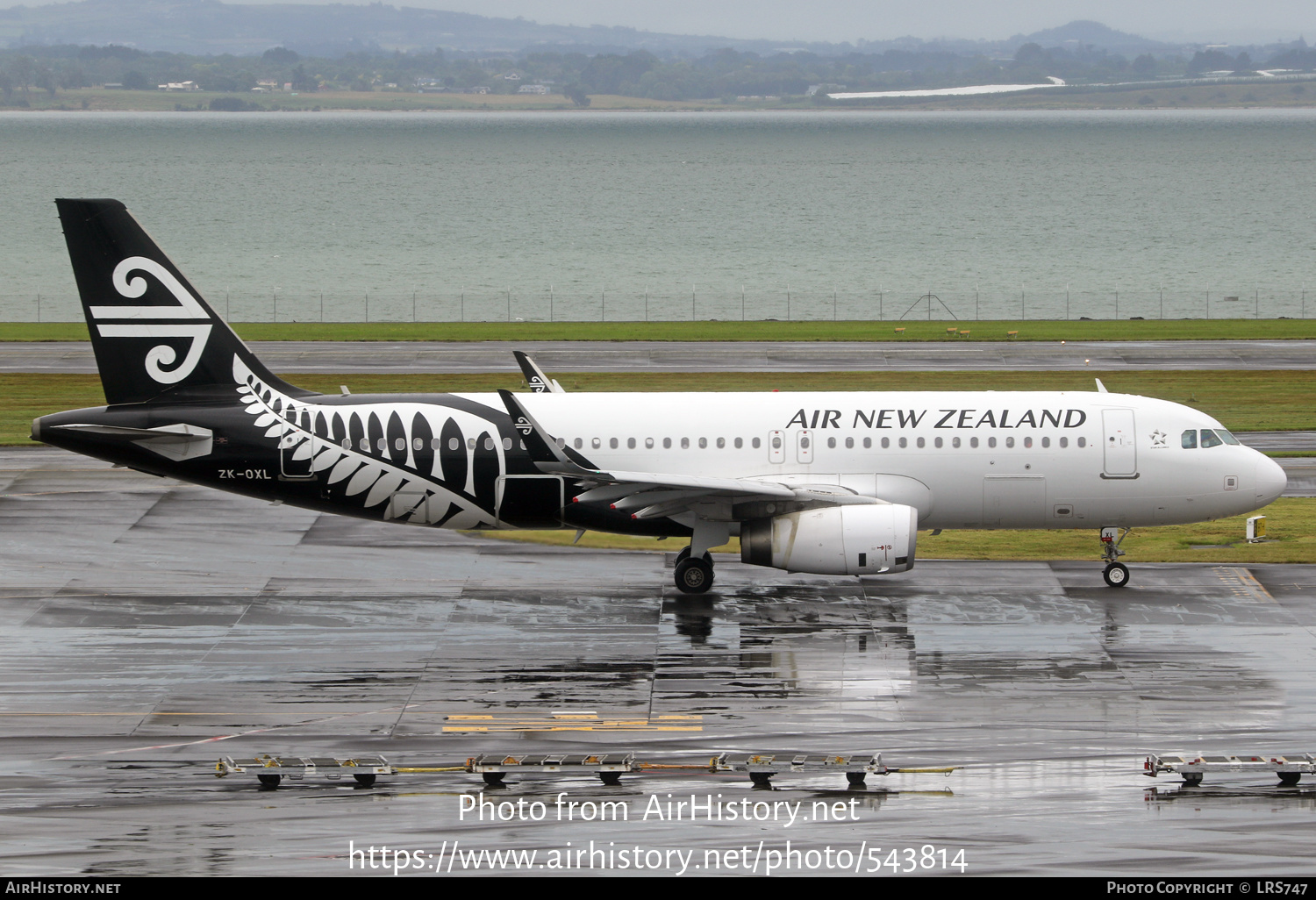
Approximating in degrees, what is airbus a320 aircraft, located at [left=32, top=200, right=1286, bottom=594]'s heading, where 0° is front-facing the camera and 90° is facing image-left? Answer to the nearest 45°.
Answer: approximately 270°
